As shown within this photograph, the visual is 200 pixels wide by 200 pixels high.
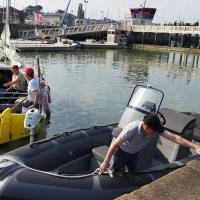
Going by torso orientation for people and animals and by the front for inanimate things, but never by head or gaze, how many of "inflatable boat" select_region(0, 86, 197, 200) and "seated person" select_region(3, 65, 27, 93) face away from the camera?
0

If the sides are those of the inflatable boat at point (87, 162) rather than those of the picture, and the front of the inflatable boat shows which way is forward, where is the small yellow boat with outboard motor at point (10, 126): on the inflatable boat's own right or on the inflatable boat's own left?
on the inflatable boat's own right

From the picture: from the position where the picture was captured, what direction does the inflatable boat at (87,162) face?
facing the viewer and to the left of the viewer
